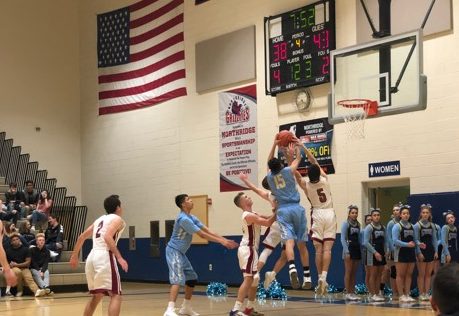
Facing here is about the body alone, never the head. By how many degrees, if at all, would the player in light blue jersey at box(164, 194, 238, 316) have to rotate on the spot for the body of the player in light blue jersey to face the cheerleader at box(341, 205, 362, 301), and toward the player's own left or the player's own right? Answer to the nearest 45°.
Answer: approximately 45° to the player's own left

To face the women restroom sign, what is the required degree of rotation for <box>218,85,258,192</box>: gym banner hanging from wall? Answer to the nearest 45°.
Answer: approximately 90° to its left

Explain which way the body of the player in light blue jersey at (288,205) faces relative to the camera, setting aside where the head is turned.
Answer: away from the camera

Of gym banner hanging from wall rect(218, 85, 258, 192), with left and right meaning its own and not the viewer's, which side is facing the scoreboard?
left

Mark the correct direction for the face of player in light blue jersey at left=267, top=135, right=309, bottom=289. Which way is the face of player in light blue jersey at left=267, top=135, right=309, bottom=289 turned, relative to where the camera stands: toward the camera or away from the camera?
away from the camera

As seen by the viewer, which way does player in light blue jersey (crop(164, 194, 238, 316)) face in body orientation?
to the viewer's right

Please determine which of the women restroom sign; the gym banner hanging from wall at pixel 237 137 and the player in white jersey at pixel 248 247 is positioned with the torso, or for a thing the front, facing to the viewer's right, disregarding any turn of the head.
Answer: the player in white jersey

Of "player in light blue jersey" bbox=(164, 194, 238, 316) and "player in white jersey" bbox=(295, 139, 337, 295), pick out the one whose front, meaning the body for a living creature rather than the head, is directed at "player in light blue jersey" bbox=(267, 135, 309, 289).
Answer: "player in light blue jersey" bbox=(164, 194, 238, 316)

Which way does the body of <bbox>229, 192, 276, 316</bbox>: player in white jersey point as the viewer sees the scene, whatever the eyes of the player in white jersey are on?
to the viewer's right

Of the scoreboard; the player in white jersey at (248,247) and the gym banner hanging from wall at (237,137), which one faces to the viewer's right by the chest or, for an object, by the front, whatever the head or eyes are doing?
the player in white jersey

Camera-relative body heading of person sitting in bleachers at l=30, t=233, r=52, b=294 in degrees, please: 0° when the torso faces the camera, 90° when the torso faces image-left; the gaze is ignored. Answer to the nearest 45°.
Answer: approximately 315°
